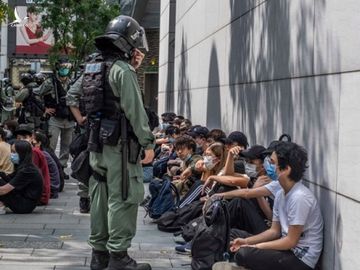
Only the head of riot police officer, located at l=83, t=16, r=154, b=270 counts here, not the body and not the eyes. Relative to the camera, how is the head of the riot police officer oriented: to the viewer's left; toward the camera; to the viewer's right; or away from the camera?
to the viewer's right

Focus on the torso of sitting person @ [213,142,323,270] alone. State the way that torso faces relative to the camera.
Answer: to the viewer's left

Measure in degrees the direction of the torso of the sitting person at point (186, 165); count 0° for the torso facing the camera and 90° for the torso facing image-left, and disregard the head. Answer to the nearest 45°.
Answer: approximately 45°

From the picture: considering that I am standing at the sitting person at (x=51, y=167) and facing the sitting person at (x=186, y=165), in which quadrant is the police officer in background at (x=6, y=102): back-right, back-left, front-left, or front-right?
back-left

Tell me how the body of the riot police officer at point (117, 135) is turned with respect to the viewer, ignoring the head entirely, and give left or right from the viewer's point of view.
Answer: facing away from the viewer and to the right of the viewer

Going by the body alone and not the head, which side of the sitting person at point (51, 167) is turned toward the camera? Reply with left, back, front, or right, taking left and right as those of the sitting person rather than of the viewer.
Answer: left

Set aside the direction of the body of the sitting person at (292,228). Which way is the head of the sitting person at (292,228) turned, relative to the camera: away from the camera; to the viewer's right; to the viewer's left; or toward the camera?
to the viewer's left
